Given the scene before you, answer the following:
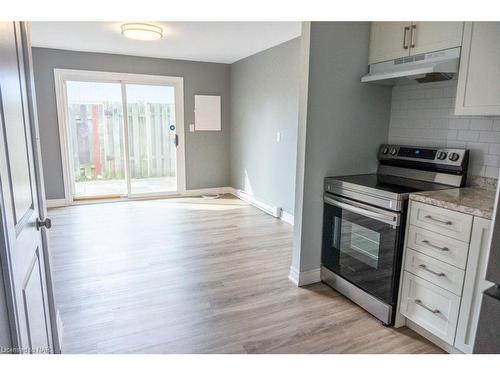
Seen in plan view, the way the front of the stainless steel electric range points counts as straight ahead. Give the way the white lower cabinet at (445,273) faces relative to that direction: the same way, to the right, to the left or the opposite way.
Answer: the same way

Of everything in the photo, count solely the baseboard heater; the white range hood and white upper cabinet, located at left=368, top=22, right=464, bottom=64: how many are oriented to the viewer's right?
0

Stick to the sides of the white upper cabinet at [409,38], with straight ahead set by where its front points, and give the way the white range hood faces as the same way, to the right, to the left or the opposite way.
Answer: the same way

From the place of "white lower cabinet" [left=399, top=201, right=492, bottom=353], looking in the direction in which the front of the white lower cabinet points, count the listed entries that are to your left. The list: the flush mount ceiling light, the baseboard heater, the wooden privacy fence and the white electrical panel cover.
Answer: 0

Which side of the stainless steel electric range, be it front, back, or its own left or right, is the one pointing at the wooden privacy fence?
right

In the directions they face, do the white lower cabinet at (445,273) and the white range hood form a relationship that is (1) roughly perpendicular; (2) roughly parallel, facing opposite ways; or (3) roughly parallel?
roughly parallel

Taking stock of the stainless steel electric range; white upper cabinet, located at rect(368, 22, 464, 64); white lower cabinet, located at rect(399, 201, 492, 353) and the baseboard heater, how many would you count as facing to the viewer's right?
0

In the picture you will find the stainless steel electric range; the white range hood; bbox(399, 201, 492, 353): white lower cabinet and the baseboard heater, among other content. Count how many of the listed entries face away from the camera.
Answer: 0

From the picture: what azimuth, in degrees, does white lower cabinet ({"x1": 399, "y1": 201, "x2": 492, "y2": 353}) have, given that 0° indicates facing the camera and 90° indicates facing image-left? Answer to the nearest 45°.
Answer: approximately 45°

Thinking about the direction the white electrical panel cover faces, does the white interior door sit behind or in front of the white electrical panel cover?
in front

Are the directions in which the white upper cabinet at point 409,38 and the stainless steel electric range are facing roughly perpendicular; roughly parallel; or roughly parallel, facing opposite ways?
roughly parallel

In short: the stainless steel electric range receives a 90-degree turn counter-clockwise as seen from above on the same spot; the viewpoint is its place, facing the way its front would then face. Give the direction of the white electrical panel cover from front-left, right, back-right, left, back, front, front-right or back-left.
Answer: back

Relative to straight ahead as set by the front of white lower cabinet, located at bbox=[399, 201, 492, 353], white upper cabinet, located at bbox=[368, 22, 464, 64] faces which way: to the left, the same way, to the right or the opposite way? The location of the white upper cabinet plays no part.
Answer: the same way

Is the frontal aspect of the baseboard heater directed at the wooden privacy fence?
no

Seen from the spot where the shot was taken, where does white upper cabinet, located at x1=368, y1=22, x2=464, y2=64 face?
facing the viewer and to the left of the viewer

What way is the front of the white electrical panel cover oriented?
toward the camera

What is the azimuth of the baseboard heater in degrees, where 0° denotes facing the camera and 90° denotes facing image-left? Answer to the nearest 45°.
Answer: approximately 45°
